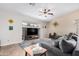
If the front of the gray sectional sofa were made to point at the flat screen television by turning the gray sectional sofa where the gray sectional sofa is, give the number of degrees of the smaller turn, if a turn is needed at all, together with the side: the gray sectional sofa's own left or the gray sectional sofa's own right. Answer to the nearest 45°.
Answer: approximately 45° to the gray sectional sofa's own right
